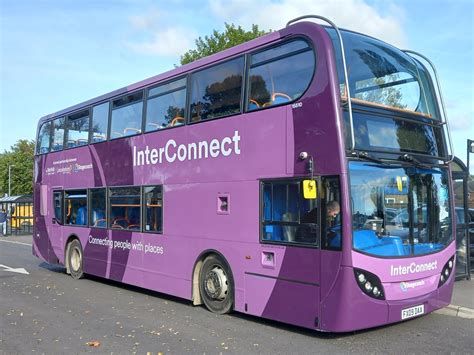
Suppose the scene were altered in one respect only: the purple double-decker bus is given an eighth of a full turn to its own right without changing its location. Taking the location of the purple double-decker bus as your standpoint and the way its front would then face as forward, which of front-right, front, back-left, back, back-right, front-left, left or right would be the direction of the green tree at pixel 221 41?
back

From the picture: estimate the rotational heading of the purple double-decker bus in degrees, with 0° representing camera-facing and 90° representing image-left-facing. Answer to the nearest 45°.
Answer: approximately 315°
